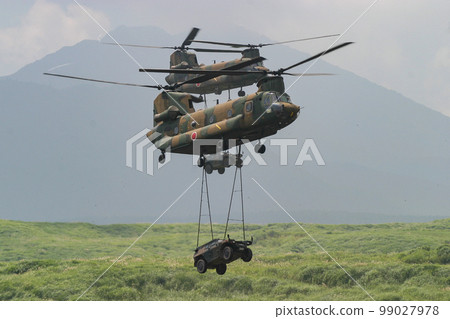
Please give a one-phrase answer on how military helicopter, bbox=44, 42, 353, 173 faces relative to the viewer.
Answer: facing the viewer and to the right of the viewer
